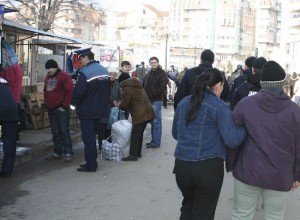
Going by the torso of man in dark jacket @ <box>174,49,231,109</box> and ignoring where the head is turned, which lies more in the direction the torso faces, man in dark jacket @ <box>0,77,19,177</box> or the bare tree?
the bare tree

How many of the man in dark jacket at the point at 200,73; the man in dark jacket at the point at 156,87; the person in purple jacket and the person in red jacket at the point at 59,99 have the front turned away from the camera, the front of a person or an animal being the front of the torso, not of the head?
2

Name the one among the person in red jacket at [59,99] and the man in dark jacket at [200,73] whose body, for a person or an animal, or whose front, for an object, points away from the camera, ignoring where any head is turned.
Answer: the man in dark jacket

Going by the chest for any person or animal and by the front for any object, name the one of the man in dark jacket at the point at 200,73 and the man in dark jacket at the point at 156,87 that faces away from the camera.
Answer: the man in dark jacket at the point at 200,73

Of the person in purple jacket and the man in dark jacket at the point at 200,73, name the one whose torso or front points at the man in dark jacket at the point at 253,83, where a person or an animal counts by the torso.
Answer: the person in purple jacket

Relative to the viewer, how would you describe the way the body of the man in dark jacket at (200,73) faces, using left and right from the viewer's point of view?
facing away from the viewer

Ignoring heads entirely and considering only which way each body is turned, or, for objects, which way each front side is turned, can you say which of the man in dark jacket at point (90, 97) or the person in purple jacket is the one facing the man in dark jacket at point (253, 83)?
the person in purple jacket

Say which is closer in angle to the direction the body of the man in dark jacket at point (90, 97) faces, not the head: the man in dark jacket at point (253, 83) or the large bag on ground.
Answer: the large bag on ground

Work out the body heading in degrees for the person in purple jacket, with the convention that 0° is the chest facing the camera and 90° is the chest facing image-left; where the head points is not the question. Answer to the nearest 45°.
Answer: approximately 180°

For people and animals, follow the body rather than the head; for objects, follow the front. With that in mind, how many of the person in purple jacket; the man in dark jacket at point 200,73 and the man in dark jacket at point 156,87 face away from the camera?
2

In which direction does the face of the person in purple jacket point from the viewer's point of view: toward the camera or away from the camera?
away from the camera
